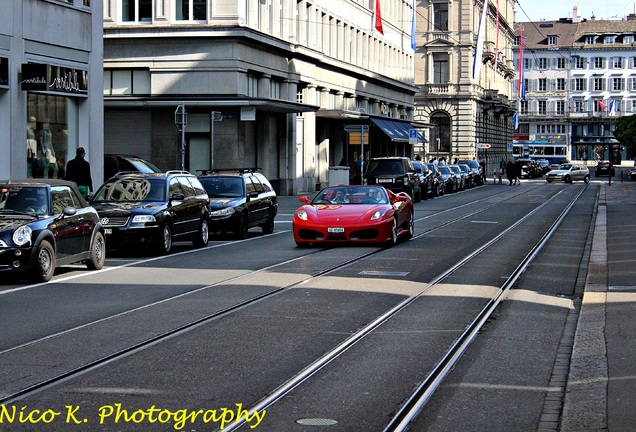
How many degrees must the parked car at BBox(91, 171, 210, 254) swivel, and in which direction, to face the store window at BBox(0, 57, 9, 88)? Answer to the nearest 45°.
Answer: approximately 90° to its right

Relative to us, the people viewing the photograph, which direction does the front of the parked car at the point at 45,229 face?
facing the viewer and to the left of the viewer

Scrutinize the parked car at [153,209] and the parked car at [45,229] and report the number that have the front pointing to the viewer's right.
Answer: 0

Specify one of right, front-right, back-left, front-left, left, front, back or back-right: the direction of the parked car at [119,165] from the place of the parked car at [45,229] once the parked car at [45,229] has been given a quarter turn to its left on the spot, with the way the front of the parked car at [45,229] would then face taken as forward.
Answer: back-left

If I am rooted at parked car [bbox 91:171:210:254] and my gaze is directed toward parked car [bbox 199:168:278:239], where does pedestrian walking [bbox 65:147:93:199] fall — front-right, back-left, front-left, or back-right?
front-left

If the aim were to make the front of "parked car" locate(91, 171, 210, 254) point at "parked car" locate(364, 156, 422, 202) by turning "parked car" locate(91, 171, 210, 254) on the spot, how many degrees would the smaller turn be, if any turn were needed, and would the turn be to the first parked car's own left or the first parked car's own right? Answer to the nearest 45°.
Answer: approximately 180°

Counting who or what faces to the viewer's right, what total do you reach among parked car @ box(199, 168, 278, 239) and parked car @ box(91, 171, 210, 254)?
0

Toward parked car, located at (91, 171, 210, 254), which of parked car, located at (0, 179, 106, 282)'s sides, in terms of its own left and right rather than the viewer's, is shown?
back

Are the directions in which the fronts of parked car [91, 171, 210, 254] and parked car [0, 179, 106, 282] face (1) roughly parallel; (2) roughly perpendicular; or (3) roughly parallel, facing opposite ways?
roughly parallel

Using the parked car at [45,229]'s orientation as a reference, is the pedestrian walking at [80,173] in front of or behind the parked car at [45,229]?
behind

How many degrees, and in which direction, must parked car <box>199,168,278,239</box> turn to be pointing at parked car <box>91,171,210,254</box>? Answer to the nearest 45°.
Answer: approximately 45° to its left

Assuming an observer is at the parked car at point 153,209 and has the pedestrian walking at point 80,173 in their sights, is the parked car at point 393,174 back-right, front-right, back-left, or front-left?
front-right

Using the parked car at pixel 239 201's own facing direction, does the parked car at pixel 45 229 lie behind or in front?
in front
